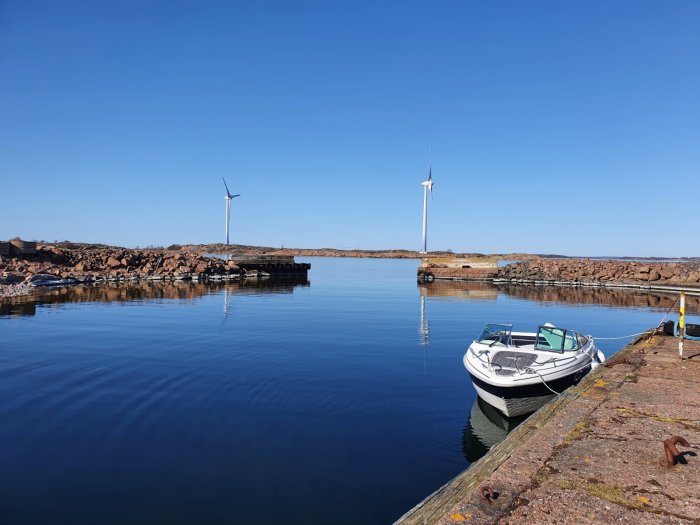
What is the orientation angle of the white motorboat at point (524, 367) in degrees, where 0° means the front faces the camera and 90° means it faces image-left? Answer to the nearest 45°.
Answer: approximately 45°

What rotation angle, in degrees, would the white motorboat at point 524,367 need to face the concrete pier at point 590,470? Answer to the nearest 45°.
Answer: approximately 45° to its left
